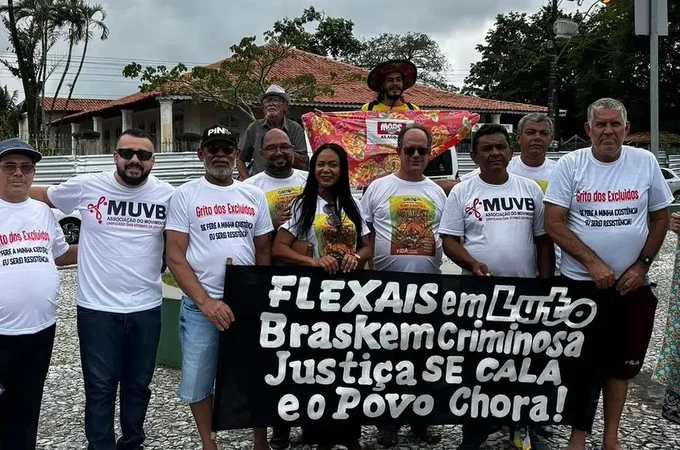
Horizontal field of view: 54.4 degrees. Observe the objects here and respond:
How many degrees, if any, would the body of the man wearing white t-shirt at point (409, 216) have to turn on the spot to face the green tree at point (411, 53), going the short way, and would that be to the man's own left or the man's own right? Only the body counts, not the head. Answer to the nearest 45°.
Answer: approximately 180°

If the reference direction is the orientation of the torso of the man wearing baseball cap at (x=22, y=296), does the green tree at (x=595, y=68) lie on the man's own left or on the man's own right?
on the man's own left

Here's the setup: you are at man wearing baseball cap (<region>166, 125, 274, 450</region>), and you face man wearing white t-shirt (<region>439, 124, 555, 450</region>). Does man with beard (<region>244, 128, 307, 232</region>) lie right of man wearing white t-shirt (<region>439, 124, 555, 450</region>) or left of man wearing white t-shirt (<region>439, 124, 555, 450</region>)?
left

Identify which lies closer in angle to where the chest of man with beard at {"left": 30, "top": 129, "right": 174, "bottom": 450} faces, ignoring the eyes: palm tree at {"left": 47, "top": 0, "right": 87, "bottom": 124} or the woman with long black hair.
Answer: the woman with long black hair

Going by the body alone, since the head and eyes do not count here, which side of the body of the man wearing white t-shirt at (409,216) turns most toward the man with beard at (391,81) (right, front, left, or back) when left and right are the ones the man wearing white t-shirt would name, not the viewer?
back

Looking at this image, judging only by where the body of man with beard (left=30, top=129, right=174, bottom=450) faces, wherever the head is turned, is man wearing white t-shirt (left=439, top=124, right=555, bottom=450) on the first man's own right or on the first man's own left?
on the first man's own left

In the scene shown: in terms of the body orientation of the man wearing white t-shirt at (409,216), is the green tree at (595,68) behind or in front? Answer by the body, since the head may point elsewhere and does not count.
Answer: behind

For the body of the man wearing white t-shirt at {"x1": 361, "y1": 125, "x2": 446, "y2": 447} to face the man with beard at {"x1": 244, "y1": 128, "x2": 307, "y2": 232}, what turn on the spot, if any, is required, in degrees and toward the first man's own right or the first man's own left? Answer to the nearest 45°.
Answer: approximately 90° to the first man's own right

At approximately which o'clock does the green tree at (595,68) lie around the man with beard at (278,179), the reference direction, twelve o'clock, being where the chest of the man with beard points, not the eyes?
The green tree is roughly at 7 o'clock from the man with beard.

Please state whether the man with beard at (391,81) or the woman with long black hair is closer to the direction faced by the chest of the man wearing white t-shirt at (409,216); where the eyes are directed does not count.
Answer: the woman with long black hair

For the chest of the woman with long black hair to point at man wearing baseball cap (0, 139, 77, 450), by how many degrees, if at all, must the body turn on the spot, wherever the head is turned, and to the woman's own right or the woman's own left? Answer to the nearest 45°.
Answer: approximately 90° to the woman's own right

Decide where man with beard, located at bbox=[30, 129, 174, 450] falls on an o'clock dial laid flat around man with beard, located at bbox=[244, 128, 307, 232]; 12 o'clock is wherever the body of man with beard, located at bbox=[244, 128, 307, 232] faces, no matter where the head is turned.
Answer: man with beard, located at bbox=[30, 129, 174, 450] is roughly at 2 o'clock from man with beard, located at bbox=[244, 128, 307, 232].
